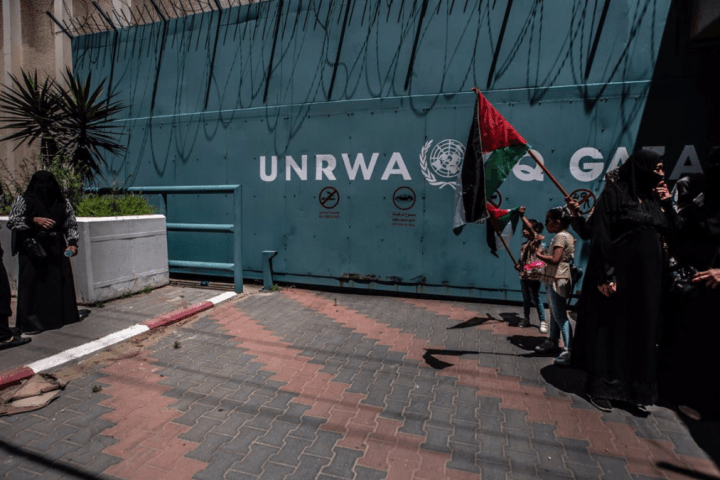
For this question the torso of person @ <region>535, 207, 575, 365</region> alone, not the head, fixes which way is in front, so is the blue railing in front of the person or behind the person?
in front

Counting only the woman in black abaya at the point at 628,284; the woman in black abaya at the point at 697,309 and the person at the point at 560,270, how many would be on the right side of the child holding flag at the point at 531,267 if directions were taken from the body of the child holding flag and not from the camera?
0

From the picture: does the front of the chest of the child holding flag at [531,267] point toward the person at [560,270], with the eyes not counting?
no

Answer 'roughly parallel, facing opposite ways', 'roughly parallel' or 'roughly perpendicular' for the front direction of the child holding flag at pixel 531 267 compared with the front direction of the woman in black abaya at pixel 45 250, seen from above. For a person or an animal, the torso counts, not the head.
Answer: roughly perpendicular

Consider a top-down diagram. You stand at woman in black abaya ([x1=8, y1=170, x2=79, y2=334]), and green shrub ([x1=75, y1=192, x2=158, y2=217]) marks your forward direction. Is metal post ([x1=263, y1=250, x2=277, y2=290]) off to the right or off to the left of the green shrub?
right

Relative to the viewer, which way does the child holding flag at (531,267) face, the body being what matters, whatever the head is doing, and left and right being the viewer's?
facing the viewer and to the left of the viewer

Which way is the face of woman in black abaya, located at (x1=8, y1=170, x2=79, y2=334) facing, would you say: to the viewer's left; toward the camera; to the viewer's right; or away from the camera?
toward the camera

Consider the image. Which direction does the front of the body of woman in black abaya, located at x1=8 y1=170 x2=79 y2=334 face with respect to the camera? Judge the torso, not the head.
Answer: toward the camera

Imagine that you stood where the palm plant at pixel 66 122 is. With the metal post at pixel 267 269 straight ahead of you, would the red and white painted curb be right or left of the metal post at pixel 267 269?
right

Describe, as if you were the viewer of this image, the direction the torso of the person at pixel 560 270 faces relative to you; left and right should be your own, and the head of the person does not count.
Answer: facing to the left of the viewer
